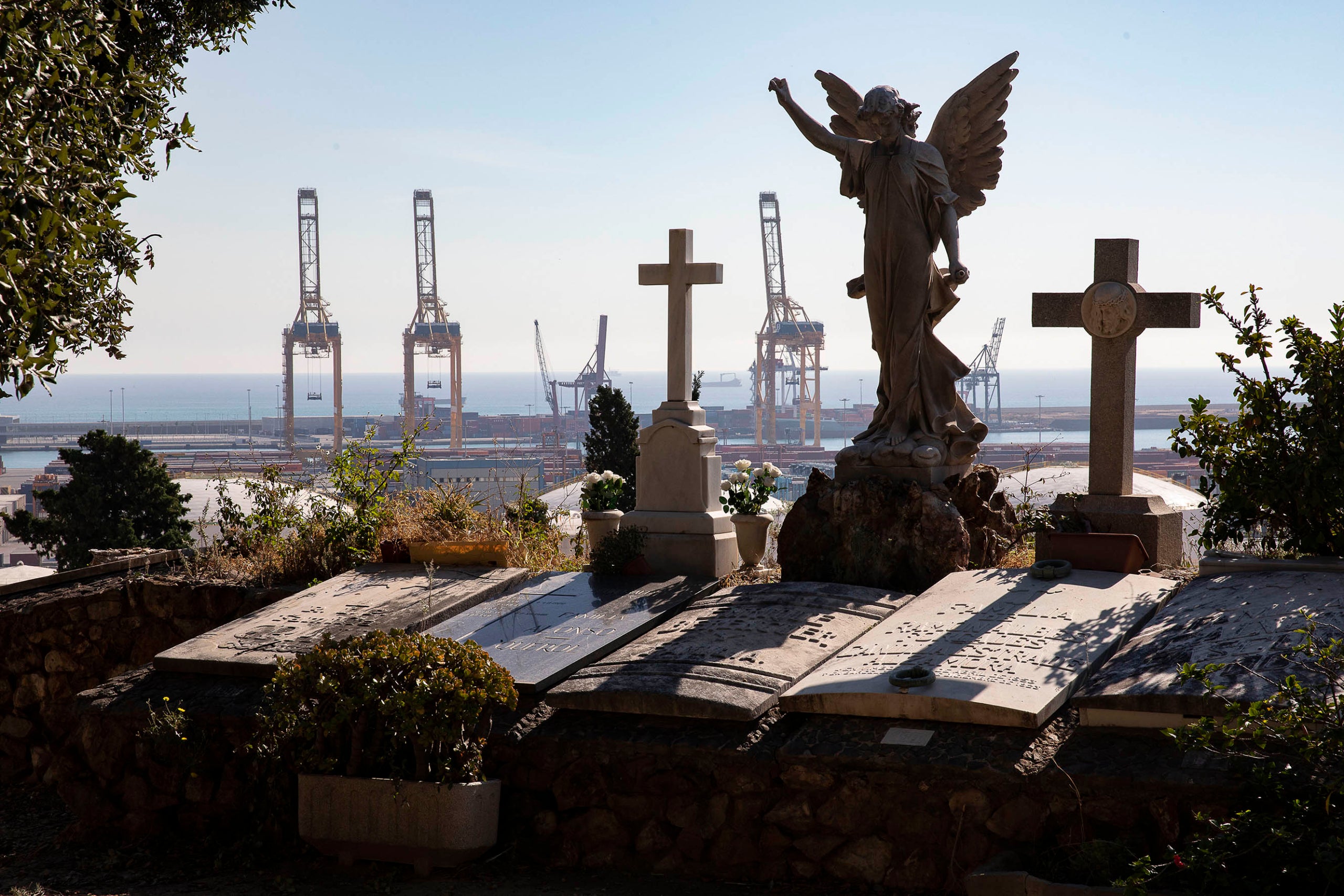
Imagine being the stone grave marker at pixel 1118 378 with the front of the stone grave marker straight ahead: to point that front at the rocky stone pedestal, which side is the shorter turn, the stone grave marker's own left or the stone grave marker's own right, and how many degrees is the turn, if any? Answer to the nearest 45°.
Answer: approximately 45° to the stone grave marker's own right

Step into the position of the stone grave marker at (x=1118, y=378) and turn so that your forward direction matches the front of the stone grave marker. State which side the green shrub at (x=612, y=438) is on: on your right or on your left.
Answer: on your right

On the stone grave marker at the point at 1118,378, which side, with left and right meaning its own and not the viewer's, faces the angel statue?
right

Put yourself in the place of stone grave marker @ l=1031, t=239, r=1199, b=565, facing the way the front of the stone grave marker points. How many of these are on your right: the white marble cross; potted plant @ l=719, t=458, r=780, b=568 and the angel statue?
3

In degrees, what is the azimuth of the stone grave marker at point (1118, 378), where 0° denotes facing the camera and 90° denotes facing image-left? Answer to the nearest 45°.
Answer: approximately 0°

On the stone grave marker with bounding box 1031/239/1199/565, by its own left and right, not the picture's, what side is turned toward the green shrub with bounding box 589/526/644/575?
right

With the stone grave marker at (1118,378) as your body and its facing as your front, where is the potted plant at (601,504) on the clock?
The potted plant is roughly at 3 o'clock from the stone grave marker.

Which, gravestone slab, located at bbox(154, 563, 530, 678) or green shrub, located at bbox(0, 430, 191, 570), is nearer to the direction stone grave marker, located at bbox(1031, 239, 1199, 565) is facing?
the gravestone slab

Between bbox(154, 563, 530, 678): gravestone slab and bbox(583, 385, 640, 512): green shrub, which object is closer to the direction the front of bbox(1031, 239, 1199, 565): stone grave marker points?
the gravestone slab

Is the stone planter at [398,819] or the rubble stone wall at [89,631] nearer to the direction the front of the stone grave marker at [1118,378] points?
the stone planter

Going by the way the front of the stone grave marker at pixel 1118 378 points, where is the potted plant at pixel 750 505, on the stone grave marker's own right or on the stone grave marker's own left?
on the stone grave marker's own right

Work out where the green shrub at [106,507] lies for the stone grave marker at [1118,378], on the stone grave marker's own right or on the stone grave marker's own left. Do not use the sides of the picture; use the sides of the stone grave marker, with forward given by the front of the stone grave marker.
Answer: on the stone grave marker's own right

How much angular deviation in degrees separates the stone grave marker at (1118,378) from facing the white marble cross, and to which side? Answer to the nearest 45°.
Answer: approximately 90° to its right
